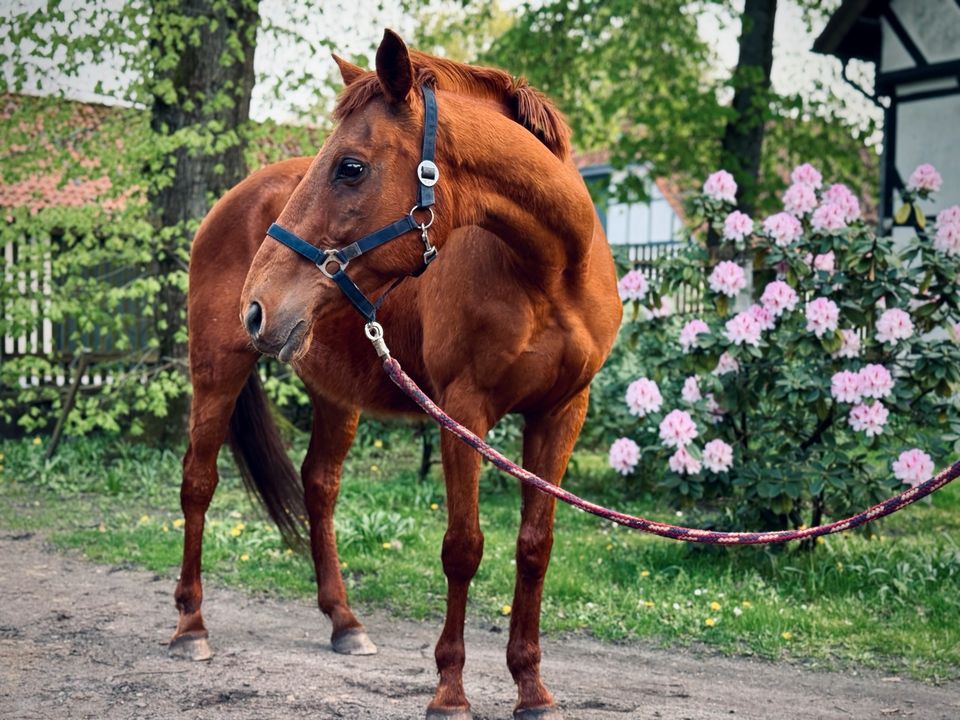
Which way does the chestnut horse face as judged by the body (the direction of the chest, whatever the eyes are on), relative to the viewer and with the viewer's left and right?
facing the viewer and to the right of the viewer

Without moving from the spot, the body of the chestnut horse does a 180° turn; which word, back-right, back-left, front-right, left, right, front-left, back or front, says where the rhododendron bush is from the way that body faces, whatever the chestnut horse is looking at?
right
